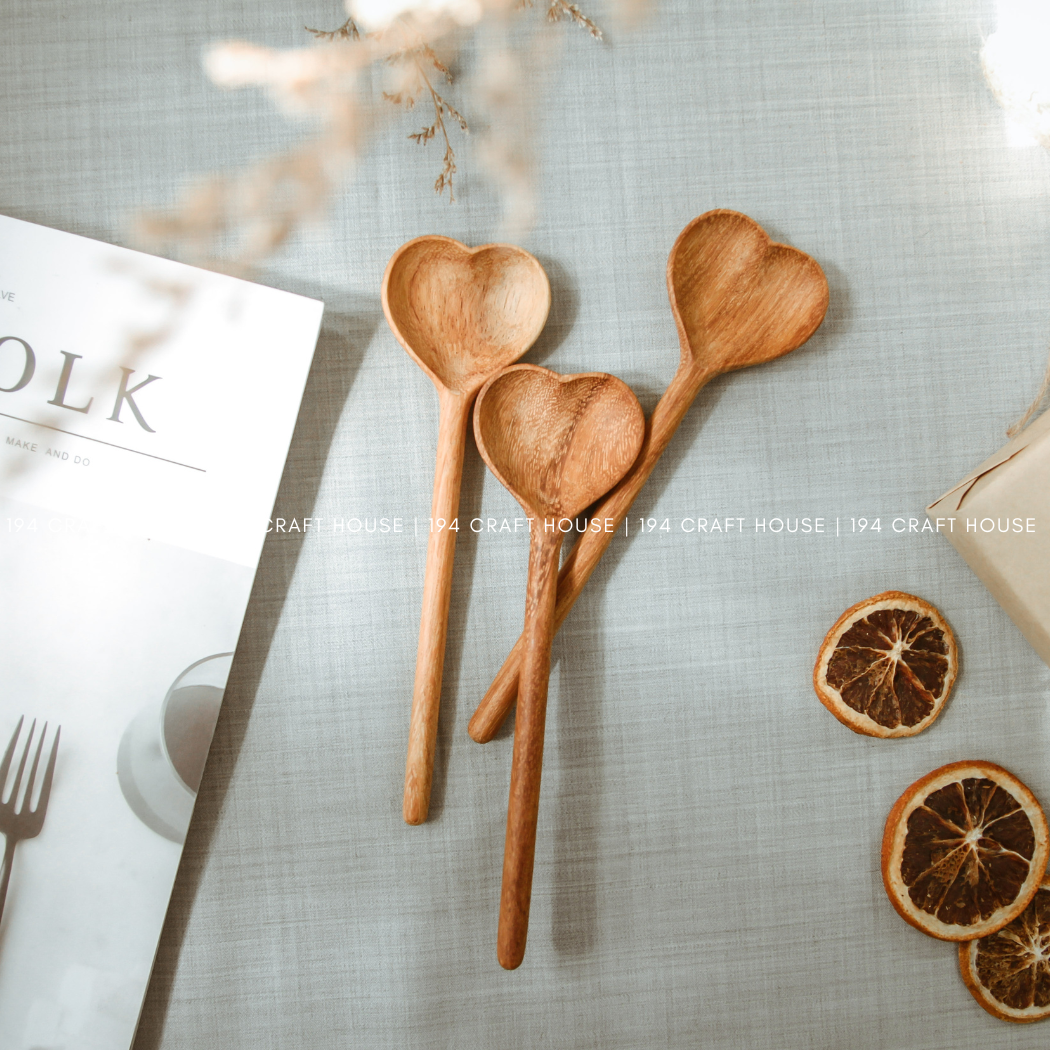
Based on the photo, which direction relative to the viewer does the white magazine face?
toward the camera

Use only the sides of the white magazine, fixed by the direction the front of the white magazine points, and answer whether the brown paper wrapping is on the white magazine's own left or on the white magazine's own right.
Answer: on the white magazine's own left
